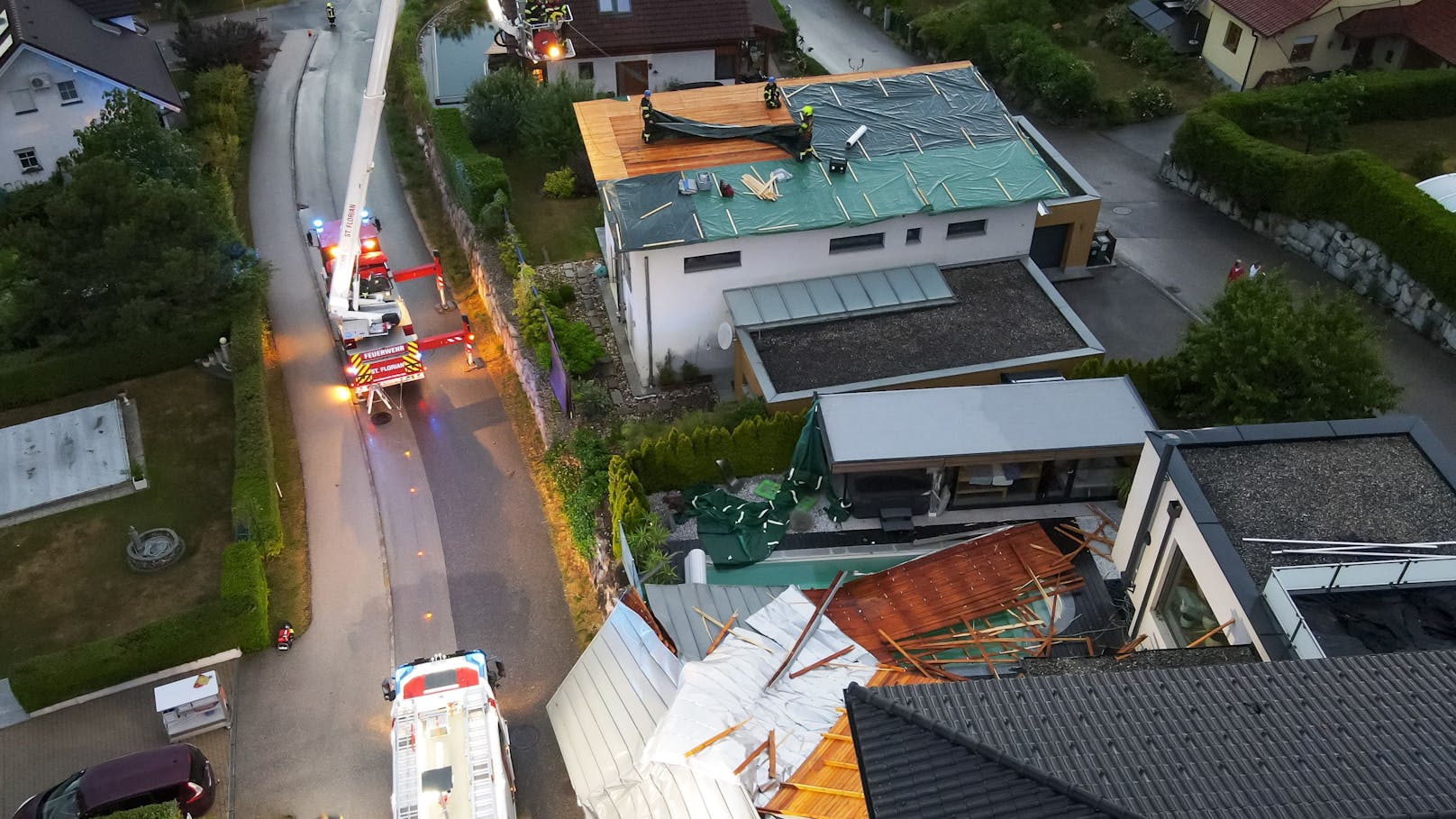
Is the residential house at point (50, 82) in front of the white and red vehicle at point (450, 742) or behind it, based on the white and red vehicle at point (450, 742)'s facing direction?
in front

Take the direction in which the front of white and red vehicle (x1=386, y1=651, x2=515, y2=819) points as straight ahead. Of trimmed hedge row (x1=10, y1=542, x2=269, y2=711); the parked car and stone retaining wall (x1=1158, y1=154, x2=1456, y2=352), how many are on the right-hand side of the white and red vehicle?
1

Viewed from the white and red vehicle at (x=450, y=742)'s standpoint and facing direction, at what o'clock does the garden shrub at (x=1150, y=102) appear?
The garden shrub is roughly at 2 o'clock from the white and red vehicle.

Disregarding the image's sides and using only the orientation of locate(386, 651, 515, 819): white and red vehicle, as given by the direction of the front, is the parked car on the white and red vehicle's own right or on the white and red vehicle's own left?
on the white and red vehicle's own left

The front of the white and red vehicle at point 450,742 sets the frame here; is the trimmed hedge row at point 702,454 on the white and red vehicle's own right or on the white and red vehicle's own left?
on the white and red vehicle's own right

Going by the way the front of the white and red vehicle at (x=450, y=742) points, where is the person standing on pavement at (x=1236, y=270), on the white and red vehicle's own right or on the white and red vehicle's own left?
on the white and red vehicle's own right

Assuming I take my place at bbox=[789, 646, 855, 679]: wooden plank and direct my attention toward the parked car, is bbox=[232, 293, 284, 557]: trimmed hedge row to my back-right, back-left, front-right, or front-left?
front-right

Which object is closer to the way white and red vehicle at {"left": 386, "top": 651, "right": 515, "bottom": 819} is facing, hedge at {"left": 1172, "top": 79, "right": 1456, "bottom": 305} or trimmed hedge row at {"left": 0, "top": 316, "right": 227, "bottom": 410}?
the trimmed hedge row

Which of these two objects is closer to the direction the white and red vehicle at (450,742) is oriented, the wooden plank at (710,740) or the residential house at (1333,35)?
the residential house

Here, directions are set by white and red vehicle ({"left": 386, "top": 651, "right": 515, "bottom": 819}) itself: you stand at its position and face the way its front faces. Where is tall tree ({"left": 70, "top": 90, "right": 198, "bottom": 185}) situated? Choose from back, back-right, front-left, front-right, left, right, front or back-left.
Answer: front

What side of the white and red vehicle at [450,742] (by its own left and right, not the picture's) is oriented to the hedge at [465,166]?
front

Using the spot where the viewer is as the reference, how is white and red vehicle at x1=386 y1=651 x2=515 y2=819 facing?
facing away from the viewer

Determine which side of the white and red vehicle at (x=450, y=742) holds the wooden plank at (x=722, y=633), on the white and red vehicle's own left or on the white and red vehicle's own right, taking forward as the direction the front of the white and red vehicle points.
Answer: on the white and red vehicle's own right

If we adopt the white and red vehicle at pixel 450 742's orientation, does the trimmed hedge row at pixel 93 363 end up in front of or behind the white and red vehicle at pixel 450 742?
in front

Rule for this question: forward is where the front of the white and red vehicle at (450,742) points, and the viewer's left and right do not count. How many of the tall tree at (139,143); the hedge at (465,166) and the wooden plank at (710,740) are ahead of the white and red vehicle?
2

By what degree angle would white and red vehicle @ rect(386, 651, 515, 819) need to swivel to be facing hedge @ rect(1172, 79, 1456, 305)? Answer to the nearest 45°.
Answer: approximately 90° to its right
